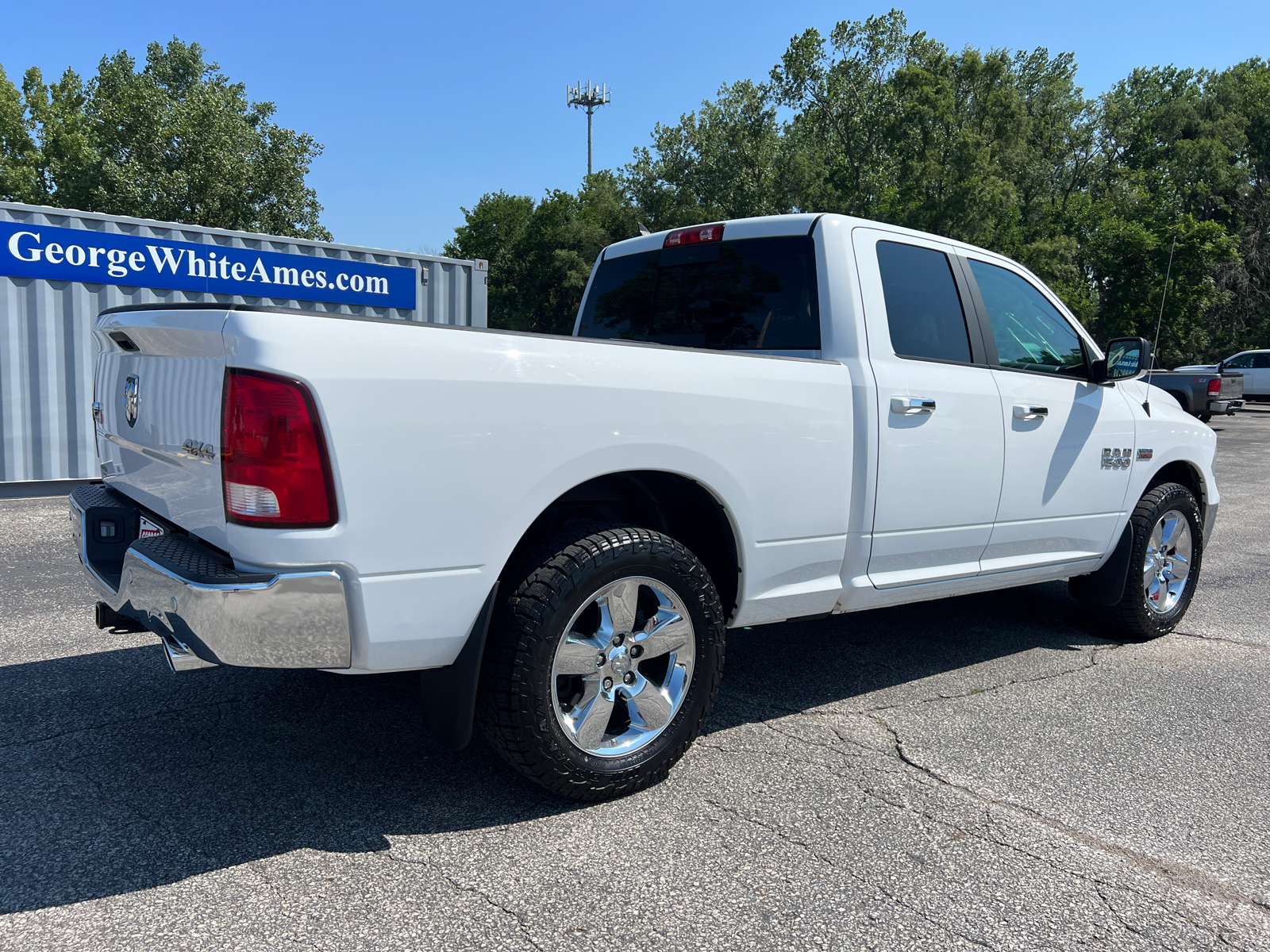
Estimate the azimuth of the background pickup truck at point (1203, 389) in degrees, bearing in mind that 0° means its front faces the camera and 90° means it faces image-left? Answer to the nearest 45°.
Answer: approximately 135°

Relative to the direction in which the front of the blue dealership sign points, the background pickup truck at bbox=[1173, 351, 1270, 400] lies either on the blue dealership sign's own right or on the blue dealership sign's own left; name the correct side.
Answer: on the blue dealership sign's own left

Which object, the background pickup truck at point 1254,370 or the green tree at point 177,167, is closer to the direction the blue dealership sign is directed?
the background pickup truck

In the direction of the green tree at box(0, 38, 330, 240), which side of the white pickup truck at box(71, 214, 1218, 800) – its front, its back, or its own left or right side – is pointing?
left

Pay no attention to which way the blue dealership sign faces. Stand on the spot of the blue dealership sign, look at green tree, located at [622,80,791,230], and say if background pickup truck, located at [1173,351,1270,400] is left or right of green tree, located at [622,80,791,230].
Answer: right

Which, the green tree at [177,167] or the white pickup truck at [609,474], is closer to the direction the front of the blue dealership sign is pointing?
the white pickup truck

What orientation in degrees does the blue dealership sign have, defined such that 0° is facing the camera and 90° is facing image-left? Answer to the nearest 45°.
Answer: approximately 315°

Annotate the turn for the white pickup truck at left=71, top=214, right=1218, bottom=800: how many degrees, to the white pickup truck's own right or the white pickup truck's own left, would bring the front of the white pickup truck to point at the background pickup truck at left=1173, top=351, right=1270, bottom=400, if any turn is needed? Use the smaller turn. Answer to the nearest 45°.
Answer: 0° — it already faces it

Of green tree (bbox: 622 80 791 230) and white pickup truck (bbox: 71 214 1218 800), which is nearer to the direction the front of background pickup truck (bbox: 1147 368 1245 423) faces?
the green tree

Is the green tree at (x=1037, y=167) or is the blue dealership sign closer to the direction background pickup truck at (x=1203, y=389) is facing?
the green tree
